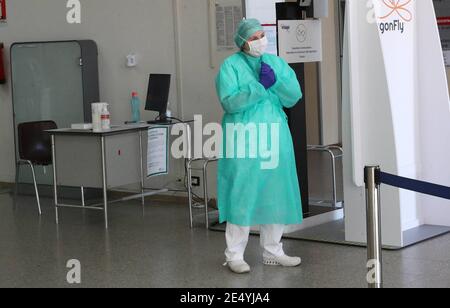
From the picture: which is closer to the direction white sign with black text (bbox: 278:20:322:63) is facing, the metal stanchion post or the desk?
the metal stanchion post

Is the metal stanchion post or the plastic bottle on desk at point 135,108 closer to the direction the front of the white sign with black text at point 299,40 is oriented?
the metal stanchion post

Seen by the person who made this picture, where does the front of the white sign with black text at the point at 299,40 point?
facing the viewer

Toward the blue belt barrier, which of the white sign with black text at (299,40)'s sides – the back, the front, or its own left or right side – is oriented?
front

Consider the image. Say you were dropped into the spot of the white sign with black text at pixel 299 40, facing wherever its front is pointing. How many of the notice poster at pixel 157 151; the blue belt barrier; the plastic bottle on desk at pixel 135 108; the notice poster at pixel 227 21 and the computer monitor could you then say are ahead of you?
1

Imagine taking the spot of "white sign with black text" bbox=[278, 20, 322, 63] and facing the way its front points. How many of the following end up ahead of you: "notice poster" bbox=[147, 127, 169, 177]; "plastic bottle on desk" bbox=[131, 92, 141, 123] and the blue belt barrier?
1

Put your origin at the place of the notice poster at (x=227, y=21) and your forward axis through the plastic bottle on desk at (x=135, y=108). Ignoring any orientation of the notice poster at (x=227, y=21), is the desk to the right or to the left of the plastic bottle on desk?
left

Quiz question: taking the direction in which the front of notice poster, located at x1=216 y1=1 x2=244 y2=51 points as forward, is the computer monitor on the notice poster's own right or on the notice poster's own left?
on the notice poster's own right

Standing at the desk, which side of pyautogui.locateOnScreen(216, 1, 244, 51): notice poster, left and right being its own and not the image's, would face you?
right

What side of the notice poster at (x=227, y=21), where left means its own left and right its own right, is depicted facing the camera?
front

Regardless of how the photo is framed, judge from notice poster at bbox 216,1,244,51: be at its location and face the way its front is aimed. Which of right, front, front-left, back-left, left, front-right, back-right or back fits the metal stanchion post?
front

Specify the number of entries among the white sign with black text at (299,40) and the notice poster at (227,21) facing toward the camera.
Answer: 2
